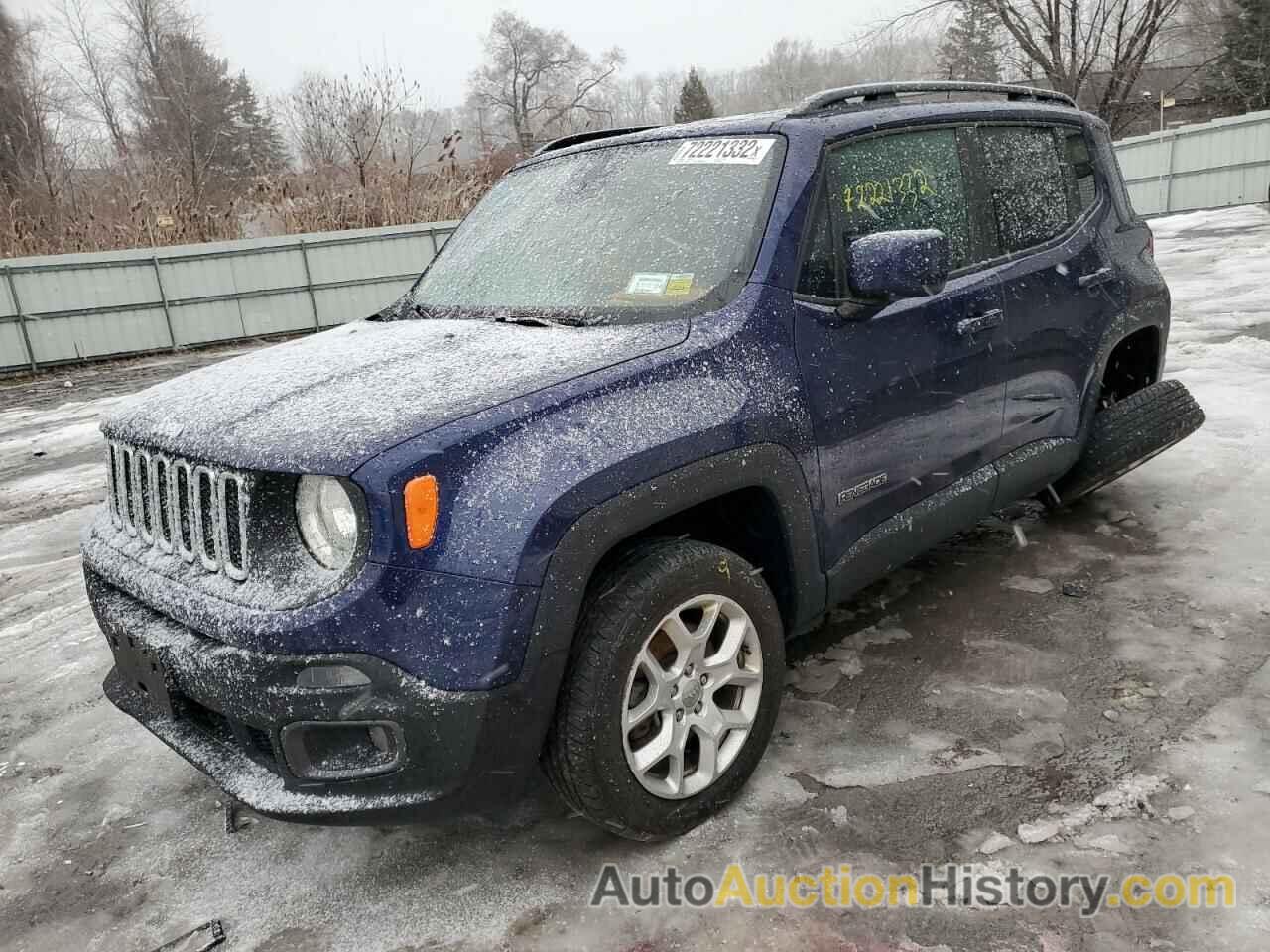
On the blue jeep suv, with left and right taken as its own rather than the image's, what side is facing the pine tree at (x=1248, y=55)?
back

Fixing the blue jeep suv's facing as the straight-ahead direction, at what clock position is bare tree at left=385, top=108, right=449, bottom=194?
The bare tree is roughly at 4 o'clock from the blue jeep suv.

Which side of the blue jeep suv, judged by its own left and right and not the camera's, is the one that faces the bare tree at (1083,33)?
back

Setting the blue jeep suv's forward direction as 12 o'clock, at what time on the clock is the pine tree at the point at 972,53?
The pine tree is roughly at 5 o'clock from the blue jeep suv.

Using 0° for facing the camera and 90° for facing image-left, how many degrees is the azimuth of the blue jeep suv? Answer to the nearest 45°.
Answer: approximately 45°

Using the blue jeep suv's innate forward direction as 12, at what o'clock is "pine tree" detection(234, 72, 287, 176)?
The pine tree is roughly at 4 o'clock from the blue jeep suv.

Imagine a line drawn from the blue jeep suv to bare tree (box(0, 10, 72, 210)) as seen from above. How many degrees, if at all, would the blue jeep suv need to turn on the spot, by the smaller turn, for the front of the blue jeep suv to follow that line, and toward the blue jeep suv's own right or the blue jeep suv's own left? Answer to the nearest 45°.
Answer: approximately 90° to the blue jeep suv's own right

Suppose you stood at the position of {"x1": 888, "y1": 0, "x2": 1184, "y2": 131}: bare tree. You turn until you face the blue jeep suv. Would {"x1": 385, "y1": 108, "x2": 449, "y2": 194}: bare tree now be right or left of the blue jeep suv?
right
